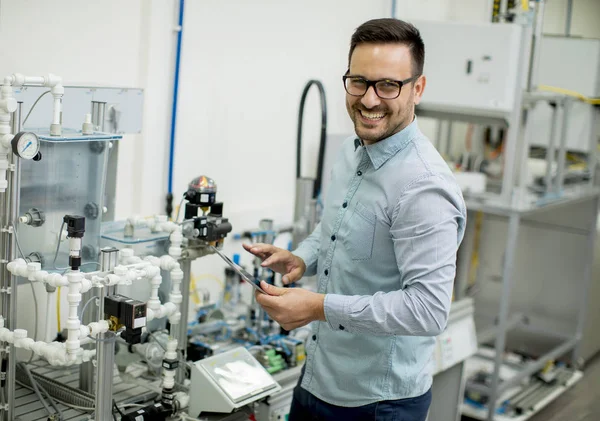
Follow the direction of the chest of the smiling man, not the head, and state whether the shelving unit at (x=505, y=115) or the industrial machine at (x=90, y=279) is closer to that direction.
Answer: the industrial machine

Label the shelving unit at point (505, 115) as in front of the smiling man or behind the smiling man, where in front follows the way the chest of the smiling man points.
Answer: behind

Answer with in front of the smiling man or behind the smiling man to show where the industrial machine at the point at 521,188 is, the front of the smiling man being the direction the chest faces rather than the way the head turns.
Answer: behind

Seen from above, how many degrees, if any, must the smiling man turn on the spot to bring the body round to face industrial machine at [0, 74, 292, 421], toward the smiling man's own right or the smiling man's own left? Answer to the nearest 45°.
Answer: approximately 45° to the smiling man's own right

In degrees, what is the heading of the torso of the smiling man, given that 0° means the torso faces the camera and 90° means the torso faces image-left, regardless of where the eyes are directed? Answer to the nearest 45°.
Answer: approximately 45°
